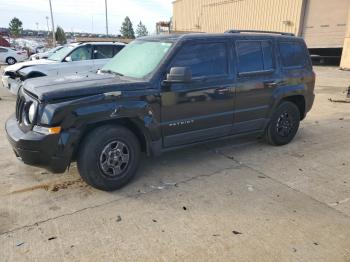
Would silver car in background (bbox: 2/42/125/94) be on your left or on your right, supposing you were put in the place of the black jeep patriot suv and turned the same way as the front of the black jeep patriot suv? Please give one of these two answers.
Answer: on your right

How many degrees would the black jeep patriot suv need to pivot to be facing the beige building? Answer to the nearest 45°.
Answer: approximately 180°

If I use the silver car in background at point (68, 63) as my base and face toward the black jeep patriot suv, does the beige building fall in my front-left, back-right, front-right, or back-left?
back-left

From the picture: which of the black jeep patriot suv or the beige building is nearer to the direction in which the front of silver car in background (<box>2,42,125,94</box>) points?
the black jeep patriot suv

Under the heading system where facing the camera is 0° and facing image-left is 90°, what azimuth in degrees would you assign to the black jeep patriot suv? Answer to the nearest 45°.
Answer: approximately 45°

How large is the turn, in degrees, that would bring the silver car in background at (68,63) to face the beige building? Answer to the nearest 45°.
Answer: approximately 180°

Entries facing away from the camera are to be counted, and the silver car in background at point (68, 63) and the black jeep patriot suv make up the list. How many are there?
0

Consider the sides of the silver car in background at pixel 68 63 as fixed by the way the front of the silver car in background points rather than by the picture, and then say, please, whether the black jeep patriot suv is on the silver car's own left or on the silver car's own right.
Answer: on the silver car's own left

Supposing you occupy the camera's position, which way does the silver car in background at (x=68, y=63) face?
facing the viewer and to the left of the viewer
